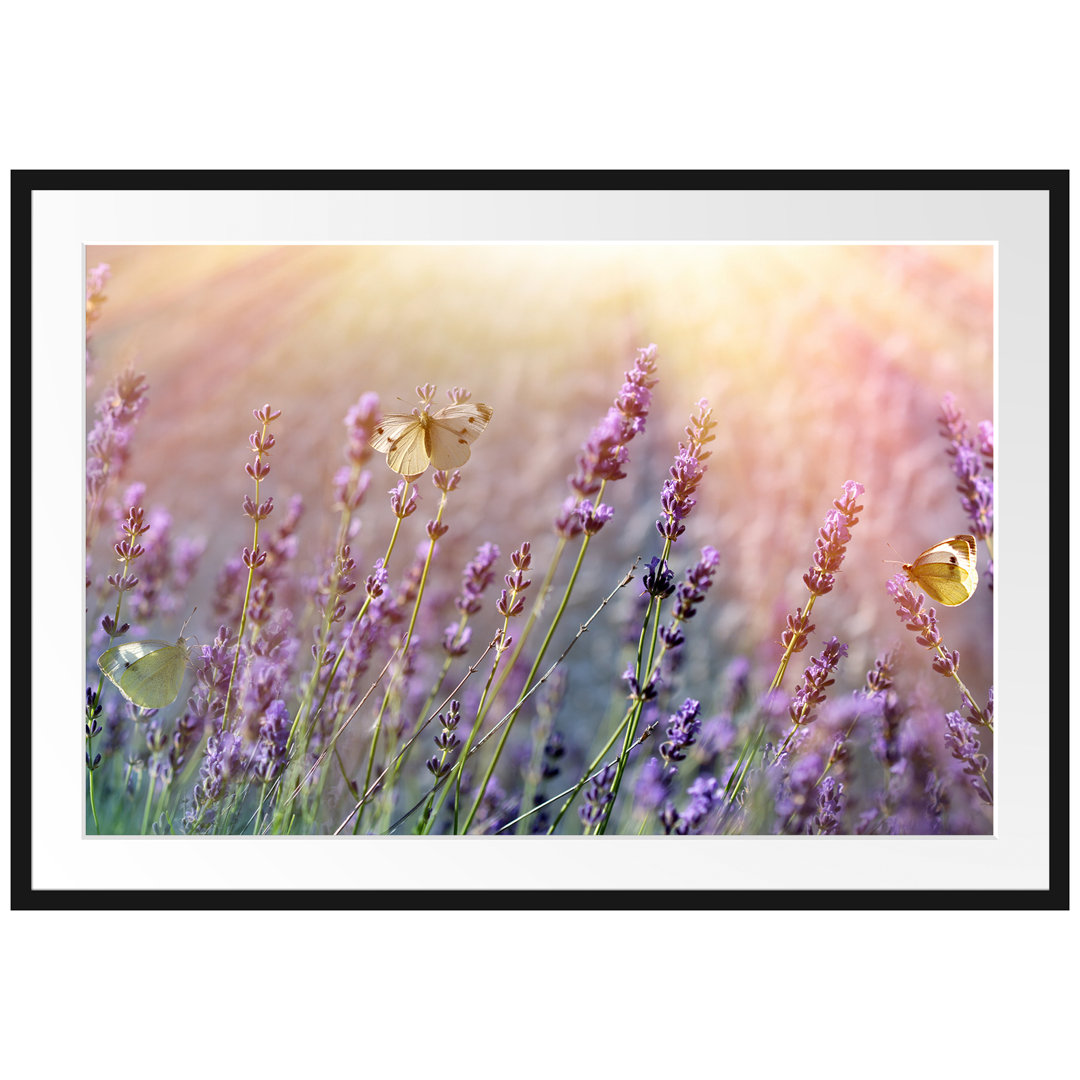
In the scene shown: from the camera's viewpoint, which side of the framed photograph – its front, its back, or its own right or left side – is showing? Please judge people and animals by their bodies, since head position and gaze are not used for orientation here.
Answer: front
